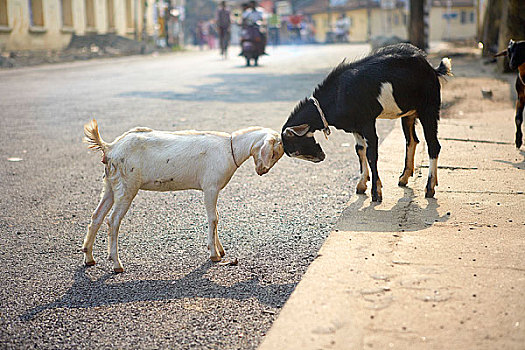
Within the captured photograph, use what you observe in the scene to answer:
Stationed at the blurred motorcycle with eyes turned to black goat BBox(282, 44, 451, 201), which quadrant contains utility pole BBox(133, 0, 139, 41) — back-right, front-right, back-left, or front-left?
back-right

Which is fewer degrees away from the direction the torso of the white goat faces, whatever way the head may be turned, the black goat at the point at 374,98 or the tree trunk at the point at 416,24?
the black goat

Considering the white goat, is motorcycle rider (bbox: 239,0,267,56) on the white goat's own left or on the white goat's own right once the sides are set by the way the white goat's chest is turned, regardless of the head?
on the white goat's own left

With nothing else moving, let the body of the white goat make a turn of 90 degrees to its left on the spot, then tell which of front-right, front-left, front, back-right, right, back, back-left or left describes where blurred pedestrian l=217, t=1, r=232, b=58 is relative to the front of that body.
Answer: front

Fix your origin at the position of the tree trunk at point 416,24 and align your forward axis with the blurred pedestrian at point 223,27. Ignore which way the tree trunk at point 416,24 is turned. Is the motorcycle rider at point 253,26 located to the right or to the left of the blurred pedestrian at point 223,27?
left

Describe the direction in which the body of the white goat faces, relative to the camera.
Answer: to the viewer's right

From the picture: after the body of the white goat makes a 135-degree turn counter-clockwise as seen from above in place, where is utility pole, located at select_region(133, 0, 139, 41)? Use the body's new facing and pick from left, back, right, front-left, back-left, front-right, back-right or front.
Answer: front-right

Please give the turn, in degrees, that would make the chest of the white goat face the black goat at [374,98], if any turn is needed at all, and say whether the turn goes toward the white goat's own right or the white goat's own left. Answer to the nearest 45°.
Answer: approximately 45° to the white goat's own left

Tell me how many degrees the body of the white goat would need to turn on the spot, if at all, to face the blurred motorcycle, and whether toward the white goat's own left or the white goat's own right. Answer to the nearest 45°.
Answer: approximately 90° to the white goat's own left
